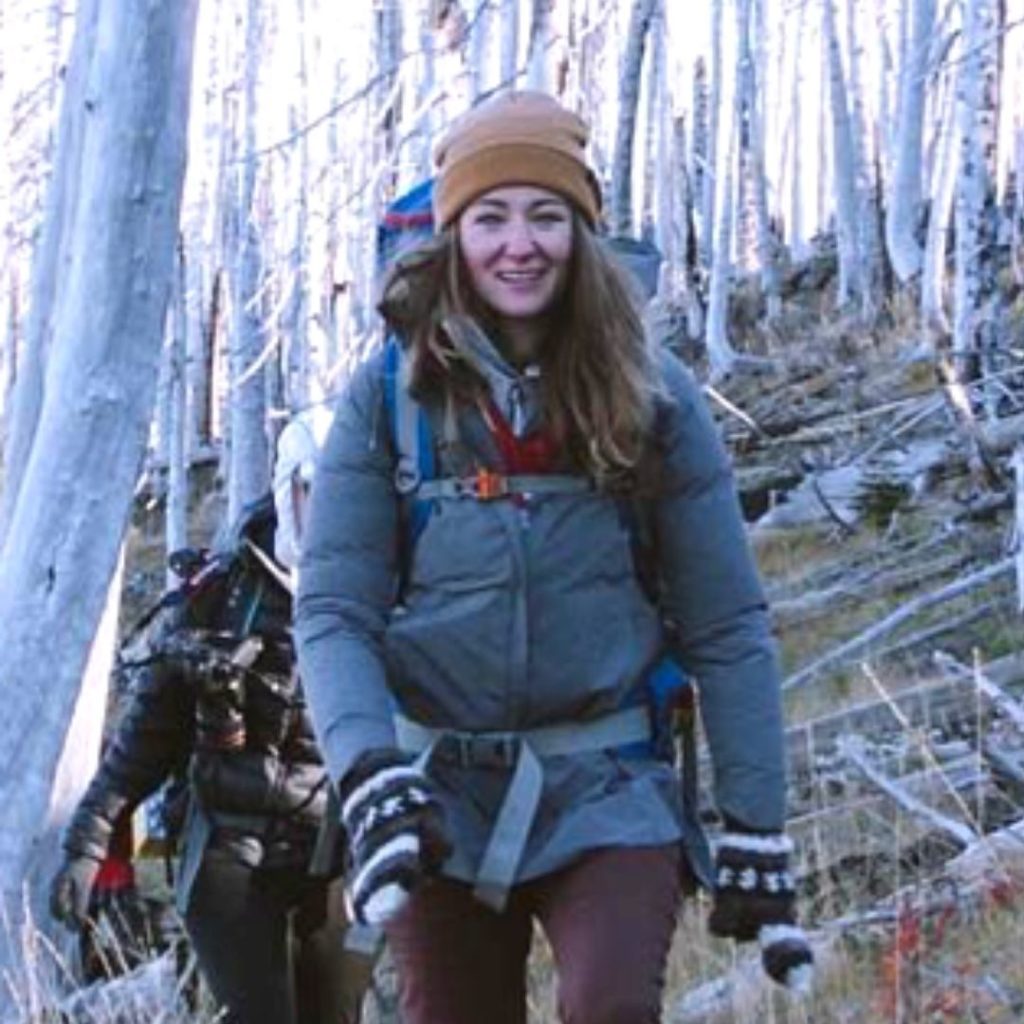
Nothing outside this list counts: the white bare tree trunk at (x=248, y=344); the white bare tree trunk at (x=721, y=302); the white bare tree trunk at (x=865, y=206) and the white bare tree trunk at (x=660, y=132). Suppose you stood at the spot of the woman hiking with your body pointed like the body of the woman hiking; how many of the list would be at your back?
4

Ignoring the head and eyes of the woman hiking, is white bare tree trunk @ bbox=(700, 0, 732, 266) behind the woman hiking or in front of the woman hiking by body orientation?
behind

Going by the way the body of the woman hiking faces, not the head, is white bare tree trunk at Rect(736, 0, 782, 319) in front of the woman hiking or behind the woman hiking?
behind

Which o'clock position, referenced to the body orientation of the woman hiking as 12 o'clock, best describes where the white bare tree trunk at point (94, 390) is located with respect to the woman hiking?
The white bare tree trunk is roughly at 5 o'clock from the woman hiking.

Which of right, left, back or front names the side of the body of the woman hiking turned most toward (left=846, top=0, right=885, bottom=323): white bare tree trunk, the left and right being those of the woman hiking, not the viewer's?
back

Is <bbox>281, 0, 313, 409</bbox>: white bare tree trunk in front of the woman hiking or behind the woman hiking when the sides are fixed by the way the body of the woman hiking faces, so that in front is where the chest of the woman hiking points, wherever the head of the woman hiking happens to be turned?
behind

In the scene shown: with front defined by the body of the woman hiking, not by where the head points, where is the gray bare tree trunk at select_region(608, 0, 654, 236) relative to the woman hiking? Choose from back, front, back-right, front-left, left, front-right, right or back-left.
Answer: back

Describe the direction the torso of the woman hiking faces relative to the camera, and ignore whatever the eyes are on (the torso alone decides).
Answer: toward the camera

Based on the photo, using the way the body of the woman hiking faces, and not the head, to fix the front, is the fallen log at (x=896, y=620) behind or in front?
behind

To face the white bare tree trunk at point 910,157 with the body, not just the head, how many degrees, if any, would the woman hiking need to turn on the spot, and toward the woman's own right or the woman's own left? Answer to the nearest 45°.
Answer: approximately 180°

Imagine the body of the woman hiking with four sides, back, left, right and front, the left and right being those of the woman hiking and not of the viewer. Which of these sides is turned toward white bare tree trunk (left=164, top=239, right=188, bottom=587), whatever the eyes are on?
back

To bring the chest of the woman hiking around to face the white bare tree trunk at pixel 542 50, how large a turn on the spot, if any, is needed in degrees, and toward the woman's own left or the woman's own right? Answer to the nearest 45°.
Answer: approximately 180°
